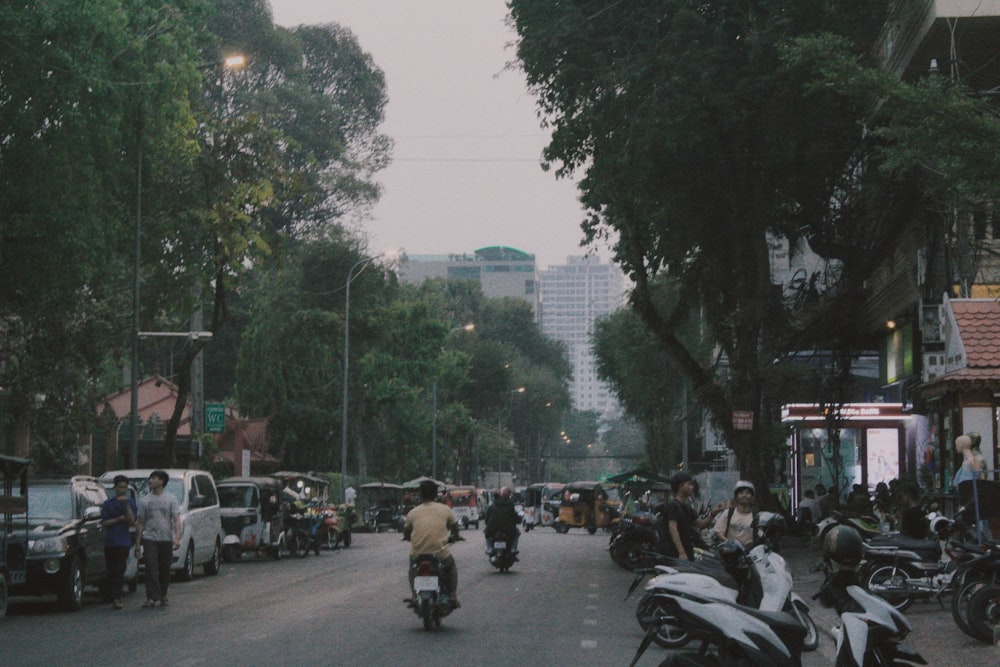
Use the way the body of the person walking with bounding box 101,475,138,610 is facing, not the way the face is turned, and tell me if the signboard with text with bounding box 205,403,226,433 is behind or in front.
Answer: behind

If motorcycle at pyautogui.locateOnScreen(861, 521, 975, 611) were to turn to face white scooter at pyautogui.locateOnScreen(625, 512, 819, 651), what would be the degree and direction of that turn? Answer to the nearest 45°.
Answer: approximately 90° to its right

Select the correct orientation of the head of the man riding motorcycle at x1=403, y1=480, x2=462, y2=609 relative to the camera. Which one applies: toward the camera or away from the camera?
away from the camera

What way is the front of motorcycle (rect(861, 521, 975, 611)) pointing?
to the viewer's right

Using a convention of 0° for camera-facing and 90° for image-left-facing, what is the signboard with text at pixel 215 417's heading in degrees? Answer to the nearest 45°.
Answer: approximately 0°

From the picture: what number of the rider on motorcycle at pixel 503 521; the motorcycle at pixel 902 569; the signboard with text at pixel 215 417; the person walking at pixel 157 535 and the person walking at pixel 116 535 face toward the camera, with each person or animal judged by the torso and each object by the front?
3

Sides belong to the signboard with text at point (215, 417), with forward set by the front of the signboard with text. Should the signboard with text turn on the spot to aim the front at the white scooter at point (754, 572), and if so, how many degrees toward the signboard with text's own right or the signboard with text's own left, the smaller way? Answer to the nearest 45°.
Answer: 0° — it already faces it

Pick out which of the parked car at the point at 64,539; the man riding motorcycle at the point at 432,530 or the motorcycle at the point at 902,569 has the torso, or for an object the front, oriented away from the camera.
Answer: the man riding motorcycle

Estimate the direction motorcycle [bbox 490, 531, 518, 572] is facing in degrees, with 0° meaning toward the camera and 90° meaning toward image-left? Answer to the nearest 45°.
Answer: approximately 180°

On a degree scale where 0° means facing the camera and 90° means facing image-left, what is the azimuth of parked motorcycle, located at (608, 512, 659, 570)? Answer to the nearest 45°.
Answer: approximately 45°

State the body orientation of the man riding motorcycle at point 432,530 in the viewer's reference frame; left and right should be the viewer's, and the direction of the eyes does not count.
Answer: facing away from the viewer

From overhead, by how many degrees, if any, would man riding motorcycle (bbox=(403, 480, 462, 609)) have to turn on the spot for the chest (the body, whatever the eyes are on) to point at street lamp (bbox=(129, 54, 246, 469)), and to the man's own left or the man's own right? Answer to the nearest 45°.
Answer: approximately 45° to the man's own left

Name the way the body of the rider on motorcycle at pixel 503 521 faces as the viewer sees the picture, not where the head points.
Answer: away from the camera
